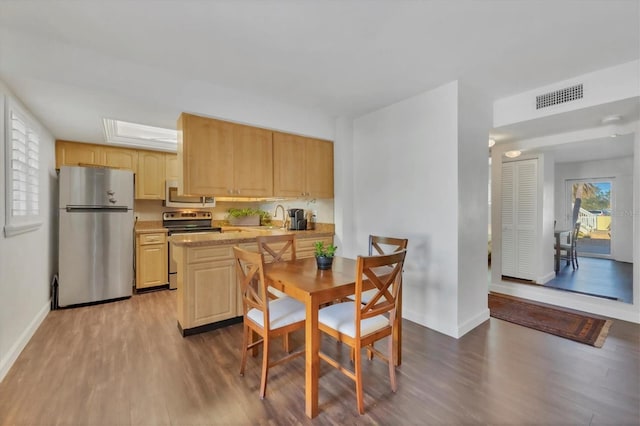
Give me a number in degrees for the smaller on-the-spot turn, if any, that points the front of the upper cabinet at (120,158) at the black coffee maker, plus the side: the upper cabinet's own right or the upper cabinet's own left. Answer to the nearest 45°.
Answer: approximately 45° to the upper cabinet's own left

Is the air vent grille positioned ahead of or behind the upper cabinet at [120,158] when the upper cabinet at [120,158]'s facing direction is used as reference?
ahead

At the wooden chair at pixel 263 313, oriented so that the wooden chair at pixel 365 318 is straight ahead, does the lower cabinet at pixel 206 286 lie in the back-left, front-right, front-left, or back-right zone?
back-left

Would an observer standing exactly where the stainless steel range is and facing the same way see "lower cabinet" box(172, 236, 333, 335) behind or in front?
in front

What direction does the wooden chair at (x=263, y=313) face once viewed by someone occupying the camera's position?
facing away from the viewer and to the right of the viewer

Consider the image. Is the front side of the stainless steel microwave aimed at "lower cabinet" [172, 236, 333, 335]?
yes

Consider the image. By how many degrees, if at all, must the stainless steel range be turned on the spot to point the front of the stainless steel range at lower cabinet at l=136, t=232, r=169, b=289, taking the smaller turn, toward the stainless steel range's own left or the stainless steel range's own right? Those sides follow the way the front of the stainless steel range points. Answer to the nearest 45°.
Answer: approximately 45° to the stainless steel range's own right

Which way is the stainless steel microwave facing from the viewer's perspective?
toward the camera

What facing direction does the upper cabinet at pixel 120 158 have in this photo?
toward the camera

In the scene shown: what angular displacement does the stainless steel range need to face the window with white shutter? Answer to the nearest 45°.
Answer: approximately 45° to its right

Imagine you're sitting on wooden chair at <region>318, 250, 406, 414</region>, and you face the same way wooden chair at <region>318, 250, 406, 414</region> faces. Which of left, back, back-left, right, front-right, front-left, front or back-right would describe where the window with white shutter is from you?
front-left
